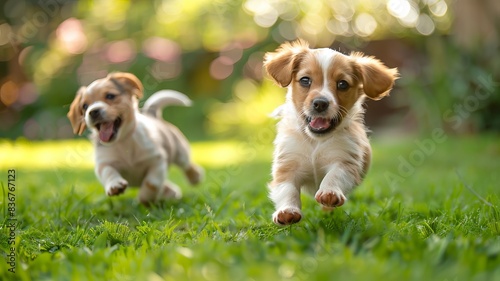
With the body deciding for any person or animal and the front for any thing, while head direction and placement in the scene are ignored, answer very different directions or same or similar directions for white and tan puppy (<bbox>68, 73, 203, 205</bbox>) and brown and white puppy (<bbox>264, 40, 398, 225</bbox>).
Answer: same or similar directions

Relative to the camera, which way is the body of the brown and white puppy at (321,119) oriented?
toward the camera

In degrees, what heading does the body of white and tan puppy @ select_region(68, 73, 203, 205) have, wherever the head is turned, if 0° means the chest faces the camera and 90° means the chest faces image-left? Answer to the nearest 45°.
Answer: approximately 45°

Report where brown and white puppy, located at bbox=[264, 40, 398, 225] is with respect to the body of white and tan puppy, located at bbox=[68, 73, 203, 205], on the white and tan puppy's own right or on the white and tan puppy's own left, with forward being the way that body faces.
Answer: on the white and tan puppy's own left

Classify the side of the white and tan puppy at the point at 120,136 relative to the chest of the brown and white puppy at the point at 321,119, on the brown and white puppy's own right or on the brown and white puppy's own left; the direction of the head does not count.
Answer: on the brown and white puppy's own right

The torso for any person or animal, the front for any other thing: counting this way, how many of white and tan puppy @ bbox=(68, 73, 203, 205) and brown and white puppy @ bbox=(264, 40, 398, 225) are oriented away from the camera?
0
